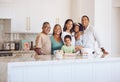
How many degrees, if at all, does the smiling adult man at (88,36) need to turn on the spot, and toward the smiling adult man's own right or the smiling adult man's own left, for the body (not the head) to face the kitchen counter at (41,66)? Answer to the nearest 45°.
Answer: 0° — they already face it

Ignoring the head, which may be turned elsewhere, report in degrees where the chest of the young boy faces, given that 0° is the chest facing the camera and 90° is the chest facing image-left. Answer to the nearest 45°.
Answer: approximately 0°

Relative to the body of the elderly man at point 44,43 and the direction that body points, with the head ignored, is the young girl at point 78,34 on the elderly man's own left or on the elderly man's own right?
on the elderly man's own left

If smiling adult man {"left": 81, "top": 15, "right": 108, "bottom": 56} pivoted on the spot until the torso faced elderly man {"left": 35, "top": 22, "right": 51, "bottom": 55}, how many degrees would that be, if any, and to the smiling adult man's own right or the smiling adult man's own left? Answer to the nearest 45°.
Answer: approximately 45° to the smiling adult man's own right

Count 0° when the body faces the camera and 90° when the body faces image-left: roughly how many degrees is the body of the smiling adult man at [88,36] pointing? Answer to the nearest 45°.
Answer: approximately 45°
